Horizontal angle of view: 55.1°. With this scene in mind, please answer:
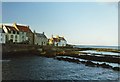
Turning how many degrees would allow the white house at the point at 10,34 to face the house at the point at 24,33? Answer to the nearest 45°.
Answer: approximately 45° to its left

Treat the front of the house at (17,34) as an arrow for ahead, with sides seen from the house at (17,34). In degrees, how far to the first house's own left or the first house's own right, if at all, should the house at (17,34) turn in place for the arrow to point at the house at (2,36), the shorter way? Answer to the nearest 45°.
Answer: approximately 135° to the first house's own right

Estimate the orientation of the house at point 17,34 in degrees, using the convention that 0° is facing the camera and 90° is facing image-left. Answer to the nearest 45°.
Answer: approximately 315°

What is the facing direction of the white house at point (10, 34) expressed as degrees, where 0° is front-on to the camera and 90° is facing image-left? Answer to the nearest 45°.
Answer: approximately 315°
